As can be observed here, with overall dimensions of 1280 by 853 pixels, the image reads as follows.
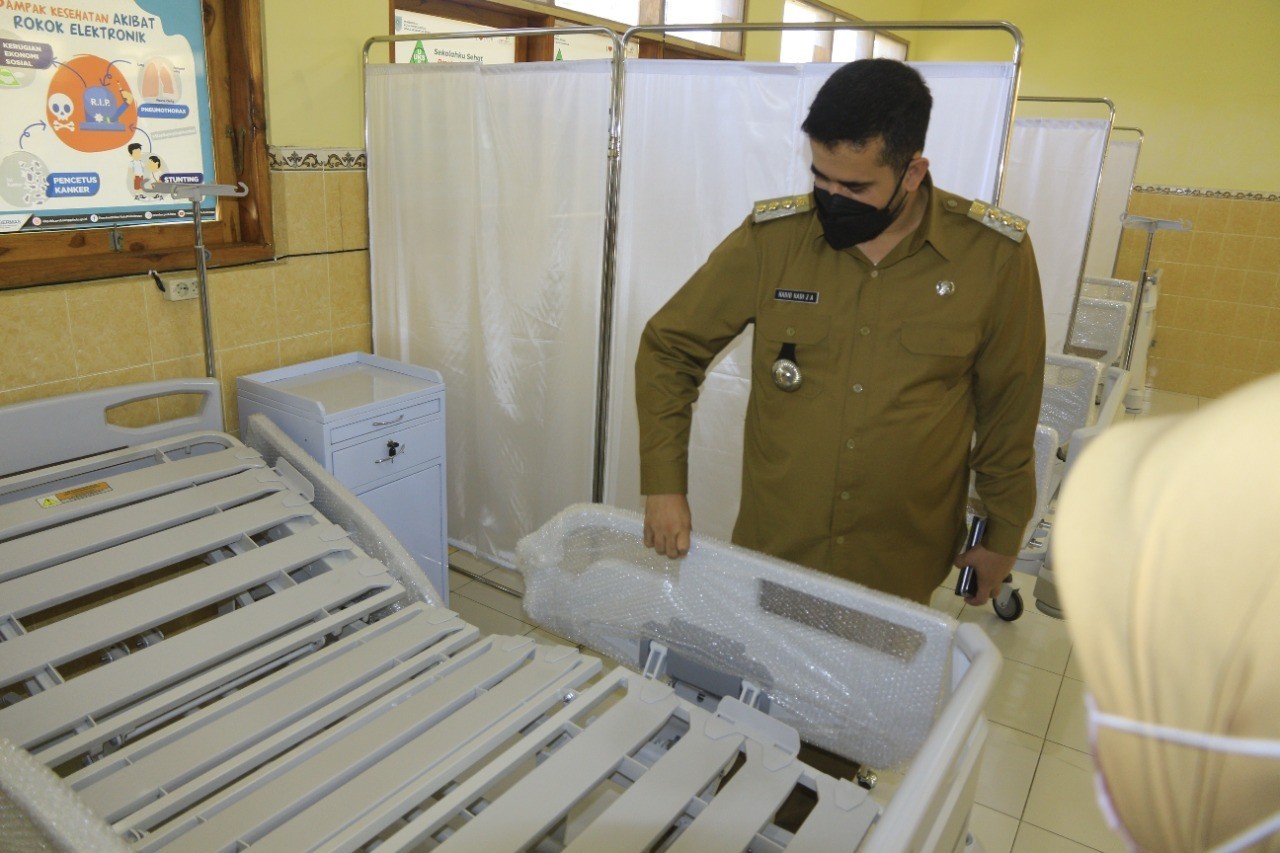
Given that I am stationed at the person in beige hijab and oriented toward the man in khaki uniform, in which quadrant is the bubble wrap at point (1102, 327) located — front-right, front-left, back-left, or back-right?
front-right

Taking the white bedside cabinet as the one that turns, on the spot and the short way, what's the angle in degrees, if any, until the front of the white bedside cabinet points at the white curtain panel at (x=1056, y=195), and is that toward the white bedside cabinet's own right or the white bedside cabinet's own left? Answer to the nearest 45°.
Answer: approximately 45° to the white bedside cabinet's own left

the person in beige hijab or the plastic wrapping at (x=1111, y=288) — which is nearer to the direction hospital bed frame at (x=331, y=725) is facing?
the person in beige hijab

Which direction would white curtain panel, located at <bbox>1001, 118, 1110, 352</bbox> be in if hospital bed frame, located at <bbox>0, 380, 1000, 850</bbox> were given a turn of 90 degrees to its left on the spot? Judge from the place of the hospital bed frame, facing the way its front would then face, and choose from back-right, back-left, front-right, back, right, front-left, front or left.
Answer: front

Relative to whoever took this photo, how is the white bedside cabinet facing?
facing the viewer and to the right of the viewer

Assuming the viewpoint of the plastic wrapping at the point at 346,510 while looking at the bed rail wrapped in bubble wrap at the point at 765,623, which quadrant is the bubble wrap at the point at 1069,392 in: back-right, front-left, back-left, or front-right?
front-left

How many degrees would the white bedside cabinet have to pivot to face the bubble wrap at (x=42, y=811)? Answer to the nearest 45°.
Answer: approximately 45° to its right

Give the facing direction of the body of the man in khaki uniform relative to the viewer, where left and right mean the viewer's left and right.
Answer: facing the viewer

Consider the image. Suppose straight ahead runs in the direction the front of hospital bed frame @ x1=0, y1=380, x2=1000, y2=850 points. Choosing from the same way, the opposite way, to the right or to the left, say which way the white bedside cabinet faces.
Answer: the same way

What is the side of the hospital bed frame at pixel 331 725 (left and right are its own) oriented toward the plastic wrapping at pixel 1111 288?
left

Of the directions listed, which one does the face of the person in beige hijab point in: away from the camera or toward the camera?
away from the camera

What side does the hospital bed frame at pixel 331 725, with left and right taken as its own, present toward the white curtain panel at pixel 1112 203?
left

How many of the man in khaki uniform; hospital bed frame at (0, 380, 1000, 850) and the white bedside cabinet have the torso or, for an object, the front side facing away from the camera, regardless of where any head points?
0

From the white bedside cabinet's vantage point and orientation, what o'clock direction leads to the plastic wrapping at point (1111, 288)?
The plastic wrapping is roughly at 10 o'clock from the white bedside cabinet.

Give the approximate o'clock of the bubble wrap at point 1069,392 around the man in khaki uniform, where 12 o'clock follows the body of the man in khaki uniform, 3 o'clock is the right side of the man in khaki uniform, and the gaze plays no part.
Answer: The bubble wrap is roughly at 7 o'clock from the man in khaki uniform.

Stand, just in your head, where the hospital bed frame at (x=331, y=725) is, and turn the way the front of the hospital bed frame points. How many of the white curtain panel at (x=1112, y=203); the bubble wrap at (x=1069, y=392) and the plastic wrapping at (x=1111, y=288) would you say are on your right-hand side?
0

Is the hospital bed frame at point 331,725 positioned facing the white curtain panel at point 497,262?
no

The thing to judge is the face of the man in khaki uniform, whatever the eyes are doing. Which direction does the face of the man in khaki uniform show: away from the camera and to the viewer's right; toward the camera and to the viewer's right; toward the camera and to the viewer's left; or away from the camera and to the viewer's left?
toward the camera and to the viewer's left
